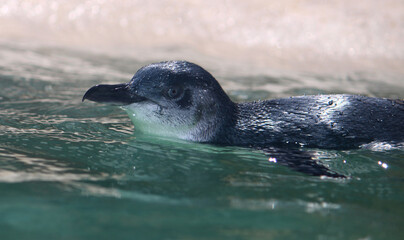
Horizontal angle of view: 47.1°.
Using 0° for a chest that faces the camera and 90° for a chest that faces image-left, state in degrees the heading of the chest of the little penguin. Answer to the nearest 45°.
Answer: approximately 90°
